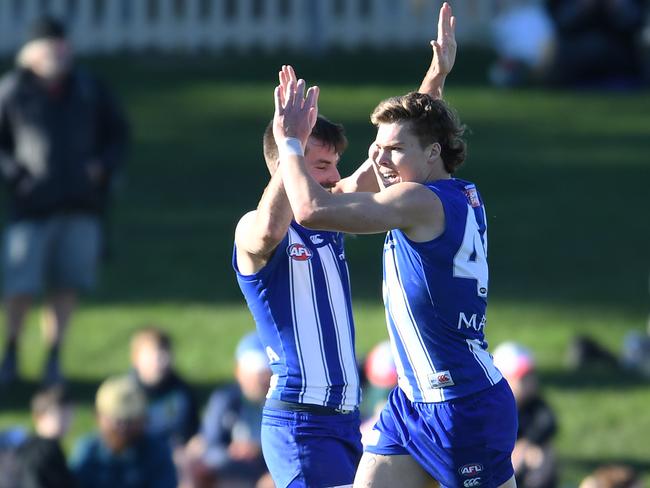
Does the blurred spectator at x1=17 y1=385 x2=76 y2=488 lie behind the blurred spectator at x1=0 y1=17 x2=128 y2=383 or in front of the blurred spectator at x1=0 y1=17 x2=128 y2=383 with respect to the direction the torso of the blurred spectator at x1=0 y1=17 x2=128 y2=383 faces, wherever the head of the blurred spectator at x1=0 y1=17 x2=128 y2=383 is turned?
in front

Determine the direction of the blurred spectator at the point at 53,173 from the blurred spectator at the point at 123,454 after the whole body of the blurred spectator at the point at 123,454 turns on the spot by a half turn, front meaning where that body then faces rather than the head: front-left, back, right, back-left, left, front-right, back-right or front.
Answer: front

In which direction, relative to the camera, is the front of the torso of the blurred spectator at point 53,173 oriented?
toward the camera

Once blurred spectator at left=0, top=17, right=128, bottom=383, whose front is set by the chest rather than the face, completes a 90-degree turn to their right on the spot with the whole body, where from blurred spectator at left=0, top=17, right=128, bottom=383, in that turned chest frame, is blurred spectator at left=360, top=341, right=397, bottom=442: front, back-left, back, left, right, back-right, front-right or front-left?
back-left

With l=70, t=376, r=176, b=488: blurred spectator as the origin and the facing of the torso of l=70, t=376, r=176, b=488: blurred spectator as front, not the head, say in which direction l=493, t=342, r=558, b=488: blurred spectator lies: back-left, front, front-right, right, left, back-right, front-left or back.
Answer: left

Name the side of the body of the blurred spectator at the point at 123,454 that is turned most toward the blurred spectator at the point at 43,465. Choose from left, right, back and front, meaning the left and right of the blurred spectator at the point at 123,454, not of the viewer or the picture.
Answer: right

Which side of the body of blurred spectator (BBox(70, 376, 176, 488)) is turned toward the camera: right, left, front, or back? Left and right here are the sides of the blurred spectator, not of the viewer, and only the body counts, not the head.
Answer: front

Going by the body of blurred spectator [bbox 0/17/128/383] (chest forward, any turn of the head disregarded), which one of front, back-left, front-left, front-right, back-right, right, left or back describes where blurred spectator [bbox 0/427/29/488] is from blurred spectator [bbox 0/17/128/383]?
front

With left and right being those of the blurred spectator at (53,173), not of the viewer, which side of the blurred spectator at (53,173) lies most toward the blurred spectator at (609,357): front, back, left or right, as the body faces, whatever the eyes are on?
left

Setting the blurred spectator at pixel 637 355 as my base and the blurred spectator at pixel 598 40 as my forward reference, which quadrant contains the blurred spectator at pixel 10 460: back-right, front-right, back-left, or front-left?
back-left

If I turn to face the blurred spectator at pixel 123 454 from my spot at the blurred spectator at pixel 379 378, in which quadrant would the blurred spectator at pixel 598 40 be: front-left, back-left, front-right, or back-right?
back-right

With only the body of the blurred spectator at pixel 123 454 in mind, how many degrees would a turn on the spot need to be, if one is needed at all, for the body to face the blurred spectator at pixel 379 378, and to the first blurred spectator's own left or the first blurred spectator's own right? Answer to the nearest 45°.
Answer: approximately 90° to the first blurred spectator's own left

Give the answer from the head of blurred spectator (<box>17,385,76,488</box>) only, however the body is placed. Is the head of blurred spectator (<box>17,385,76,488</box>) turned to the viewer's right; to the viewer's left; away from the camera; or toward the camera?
toward the camera

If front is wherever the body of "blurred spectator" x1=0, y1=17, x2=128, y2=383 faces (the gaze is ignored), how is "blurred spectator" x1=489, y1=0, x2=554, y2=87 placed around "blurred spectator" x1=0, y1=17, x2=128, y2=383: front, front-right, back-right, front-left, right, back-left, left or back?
back-left

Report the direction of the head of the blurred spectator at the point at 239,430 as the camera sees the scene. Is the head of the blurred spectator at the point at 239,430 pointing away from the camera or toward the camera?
toward the camera

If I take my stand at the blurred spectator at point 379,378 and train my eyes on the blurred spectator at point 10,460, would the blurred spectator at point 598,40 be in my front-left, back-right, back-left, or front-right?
back-right
